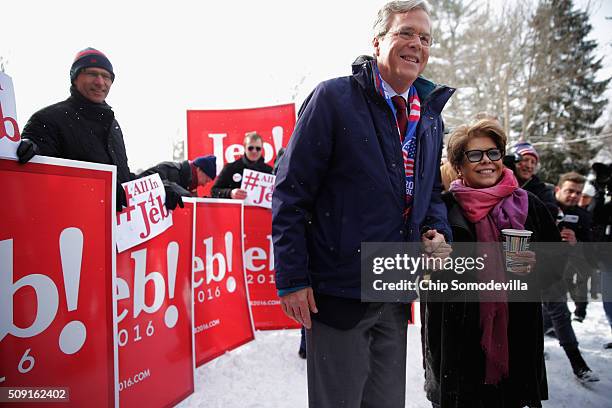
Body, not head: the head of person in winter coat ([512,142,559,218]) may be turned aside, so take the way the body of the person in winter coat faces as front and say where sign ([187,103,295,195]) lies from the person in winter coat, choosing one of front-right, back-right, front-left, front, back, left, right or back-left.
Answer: front-right

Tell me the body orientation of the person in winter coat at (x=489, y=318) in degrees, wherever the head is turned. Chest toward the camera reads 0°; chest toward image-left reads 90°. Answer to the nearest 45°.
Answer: approximately 0°

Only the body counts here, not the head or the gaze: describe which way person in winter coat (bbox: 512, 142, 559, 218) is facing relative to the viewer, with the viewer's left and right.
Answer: facing the viewer and to the left of the viewer

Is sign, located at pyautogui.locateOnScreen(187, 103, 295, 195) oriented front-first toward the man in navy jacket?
yes

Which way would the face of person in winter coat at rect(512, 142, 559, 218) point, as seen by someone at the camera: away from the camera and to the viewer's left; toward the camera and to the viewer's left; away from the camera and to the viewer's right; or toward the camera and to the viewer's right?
toward the camera and to the viewer's left

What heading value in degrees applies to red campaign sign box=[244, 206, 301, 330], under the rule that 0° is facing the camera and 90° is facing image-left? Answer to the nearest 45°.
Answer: approximately 0°

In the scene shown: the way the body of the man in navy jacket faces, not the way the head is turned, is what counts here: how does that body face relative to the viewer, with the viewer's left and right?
facing the viewer and to the right of the viewer

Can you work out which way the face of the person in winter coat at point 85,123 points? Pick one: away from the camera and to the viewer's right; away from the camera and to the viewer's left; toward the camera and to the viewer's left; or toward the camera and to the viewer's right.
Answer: toward the camera and to the viewer's right

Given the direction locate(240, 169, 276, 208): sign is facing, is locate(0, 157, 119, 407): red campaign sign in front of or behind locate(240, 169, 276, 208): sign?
in front

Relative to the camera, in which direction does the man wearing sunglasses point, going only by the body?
toward the camera
